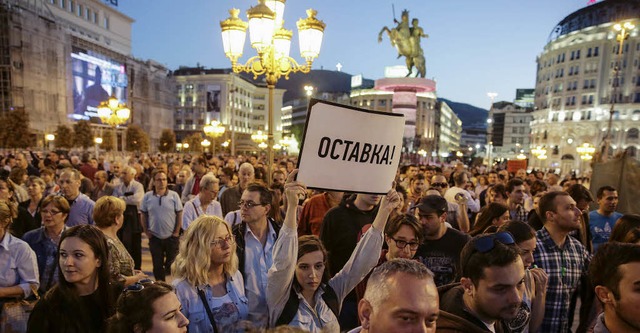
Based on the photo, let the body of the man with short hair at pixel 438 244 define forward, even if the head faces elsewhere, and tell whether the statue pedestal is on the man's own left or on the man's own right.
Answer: on the man's own right

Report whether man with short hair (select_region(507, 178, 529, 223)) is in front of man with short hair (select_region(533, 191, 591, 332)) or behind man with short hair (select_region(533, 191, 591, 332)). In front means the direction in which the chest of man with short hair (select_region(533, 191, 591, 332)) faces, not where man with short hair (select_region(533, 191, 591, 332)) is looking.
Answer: behind

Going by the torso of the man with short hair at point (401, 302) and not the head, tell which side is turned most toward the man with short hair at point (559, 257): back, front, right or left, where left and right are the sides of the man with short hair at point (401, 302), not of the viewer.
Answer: left

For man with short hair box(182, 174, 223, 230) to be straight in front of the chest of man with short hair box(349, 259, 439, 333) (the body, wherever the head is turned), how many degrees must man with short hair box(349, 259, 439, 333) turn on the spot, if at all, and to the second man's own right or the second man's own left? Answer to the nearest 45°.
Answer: approximately 180°

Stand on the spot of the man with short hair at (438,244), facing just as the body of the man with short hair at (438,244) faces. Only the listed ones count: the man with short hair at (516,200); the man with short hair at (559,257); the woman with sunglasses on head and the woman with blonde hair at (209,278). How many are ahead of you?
2

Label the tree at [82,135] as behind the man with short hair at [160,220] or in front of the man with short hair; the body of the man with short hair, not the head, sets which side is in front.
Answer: behind

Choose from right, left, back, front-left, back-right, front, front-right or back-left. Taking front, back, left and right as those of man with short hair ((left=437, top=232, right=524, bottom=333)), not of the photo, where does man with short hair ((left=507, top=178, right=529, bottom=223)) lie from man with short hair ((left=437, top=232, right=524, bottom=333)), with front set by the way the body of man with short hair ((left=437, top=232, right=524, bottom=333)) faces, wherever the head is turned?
back-left
